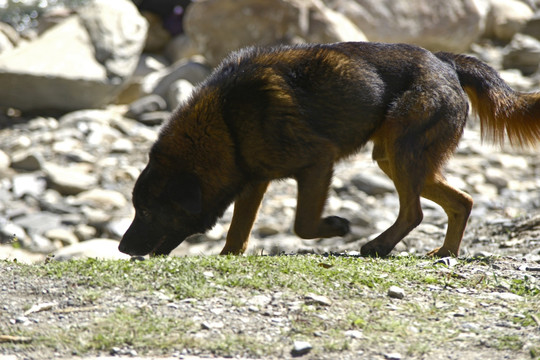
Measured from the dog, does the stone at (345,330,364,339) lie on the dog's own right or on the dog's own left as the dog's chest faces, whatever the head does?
on the dog's own left

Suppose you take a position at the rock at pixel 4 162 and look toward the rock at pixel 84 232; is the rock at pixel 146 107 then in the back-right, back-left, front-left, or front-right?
back-left

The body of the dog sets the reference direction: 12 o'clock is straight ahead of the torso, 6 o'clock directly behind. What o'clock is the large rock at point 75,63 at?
The large rock is roughly at 2 o'clock from the dog.

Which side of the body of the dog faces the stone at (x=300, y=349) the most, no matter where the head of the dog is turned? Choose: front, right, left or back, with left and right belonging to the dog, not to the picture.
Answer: left

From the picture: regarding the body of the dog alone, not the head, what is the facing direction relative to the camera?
to the viewer's left

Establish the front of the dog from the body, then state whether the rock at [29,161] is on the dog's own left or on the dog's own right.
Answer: on the dog's own right

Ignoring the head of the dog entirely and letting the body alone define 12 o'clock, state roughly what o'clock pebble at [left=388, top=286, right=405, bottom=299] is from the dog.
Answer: The pebble is roughly at 8 o'clock from the dog.

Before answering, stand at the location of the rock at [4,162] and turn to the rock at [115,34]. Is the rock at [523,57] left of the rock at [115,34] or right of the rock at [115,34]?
right

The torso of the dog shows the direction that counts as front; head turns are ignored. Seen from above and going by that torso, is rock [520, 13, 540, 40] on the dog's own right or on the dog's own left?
on the dog's own right
